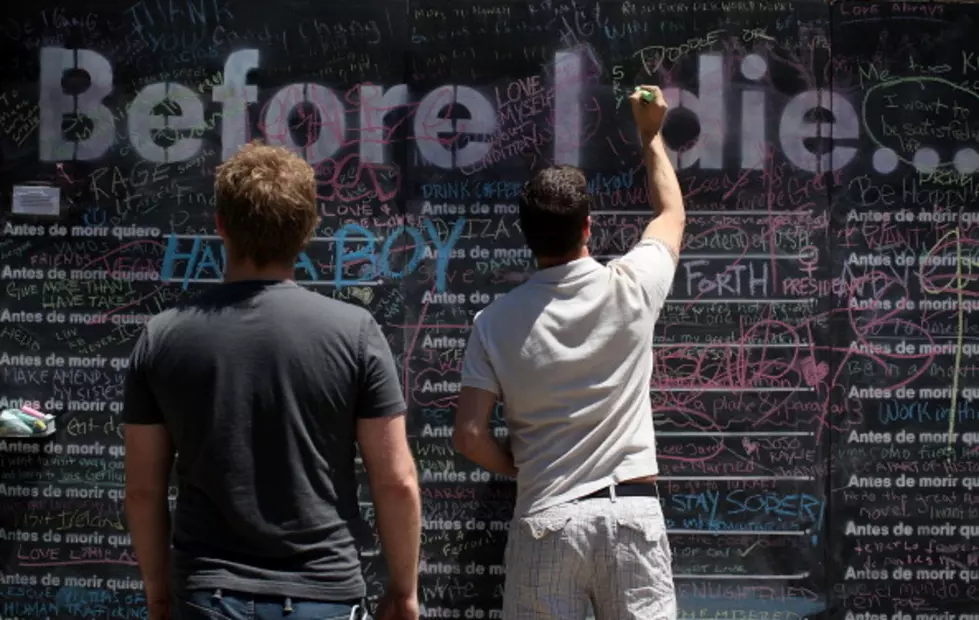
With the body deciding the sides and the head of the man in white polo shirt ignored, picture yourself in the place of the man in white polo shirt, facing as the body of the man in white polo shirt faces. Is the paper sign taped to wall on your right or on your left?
on your left

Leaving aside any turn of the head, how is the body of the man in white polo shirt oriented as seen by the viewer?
away from the camera

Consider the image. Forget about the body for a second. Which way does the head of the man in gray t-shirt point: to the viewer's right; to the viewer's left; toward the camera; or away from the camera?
away from the camera

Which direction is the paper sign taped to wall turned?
toward the camera

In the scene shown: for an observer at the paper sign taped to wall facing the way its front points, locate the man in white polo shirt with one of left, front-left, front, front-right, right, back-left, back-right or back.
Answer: front-left

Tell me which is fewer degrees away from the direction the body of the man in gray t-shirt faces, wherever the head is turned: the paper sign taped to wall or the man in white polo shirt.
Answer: the paper sign taped to wall

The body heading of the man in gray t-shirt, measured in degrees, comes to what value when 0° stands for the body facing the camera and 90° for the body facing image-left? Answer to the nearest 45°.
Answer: approximately 180°

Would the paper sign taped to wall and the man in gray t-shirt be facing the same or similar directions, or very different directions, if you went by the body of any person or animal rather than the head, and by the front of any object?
very different directions

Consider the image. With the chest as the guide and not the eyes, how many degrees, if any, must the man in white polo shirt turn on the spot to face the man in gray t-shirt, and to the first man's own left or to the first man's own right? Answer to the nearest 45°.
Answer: approximately 135° to the first man's own left

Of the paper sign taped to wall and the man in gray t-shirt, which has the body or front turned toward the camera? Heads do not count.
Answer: the paper sign taped to wall

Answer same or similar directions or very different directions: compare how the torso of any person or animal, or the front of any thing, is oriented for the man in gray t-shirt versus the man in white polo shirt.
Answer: same or similar directions

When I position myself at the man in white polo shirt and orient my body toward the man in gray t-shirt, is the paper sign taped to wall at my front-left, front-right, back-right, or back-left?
front-right

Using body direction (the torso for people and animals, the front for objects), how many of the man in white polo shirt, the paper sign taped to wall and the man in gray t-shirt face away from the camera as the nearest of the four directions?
2

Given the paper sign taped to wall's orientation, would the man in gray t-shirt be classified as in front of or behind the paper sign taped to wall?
in front

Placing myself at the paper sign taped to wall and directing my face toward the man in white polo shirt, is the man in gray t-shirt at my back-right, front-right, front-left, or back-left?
front-right

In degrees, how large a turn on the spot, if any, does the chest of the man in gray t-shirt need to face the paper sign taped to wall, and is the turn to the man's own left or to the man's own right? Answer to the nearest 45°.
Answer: approximately 45° to the man's own left

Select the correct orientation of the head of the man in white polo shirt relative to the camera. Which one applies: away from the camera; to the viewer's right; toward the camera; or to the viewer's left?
away from the camera
